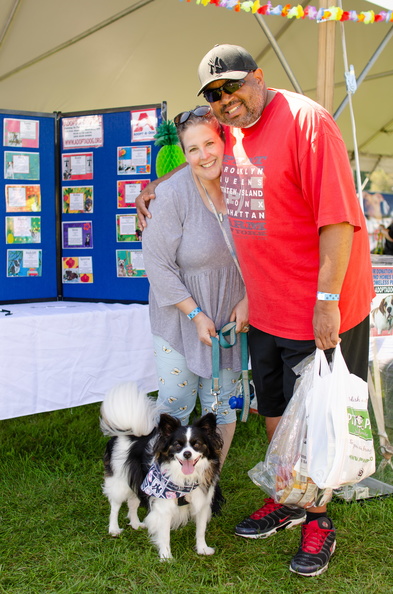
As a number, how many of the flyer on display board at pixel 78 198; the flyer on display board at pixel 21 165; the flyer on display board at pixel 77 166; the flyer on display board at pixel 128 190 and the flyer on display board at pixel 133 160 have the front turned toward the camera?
5

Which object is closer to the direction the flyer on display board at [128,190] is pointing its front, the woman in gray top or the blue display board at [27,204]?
the woman in gray top

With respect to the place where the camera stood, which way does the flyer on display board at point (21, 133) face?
facing the viewer

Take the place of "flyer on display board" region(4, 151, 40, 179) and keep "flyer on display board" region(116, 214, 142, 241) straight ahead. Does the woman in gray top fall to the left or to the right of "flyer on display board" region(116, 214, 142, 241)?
right

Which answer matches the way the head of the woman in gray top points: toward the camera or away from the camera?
toward the camera

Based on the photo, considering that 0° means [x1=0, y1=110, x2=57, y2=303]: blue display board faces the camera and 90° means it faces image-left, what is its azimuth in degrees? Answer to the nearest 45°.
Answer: approximately 315°

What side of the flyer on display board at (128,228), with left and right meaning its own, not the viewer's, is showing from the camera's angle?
front

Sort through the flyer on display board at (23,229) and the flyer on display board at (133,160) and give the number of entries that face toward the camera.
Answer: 2
